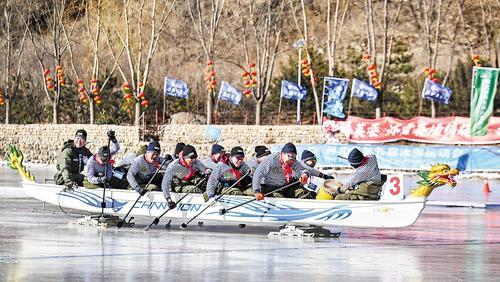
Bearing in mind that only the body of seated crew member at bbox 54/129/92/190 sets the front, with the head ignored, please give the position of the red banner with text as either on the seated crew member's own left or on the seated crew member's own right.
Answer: on the seated crew member's own left

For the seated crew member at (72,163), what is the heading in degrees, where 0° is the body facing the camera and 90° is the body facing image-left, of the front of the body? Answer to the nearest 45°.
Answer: approximately 315°

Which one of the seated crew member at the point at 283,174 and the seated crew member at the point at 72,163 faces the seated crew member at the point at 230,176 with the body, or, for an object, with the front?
the seated crew member at the point at 72,163

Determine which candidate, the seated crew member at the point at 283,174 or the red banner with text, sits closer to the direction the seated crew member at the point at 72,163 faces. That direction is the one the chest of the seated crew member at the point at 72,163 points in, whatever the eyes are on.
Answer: the seated crew member

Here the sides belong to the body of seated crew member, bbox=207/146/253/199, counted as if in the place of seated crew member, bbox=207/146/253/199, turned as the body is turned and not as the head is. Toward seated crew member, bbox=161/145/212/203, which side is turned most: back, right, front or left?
back

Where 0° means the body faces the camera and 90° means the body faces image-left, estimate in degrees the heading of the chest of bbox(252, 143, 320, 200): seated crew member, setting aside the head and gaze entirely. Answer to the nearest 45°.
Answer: approximately 315°

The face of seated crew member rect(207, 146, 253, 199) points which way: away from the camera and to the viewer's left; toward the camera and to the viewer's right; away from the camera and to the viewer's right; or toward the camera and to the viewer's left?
toward the camera and to the viewer's right

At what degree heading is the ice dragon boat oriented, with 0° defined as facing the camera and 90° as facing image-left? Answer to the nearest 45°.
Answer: approximately 270°

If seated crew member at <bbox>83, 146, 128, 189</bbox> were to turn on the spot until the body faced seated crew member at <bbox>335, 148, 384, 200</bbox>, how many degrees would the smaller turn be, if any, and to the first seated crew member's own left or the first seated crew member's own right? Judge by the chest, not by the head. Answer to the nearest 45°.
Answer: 0° — they already face them

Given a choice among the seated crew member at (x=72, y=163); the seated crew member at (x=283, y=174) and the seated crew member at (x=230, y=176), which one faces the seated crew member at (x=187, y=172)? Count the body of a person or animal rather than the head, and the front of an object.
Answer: the seated crew member at (x=72, y=163)

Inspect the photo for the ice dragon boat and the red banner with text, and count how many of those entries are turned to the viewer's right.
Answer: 1

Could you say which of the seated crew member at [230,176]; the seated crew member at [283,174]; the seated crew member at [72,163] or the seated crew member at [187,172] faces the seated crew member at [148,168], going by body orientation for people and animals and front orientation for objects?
the seated crew member at [72,163]

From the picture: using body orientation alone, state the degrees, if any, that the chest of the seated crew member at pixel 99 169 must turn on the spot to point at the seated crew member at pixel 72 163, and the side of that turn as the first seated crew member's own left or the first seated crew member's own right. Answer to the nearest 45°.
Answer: approximately 180°
